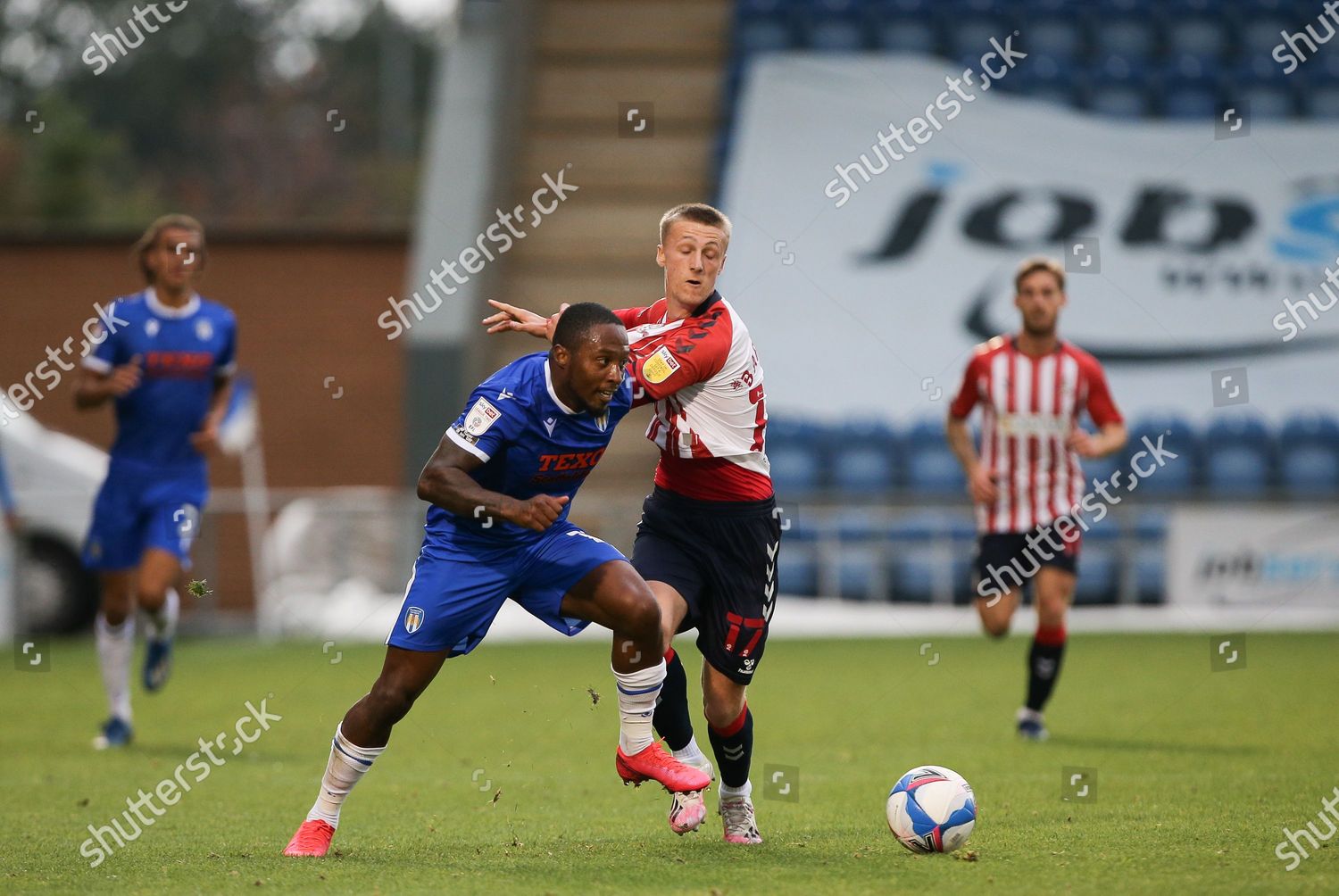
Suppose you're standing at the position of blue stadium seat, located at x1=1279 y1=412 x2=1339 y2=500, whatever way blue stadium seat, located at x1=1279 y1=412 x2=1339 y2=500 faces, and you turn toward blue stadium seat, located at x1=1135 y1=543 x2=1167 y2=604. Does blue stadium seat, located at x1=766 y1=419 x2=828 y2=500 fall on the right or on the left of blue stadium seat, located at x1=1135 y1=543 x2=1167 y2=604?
right

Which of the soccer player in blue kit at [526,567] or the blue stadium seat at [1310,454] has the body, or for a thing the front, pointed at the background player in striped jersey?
the blue stadium seat

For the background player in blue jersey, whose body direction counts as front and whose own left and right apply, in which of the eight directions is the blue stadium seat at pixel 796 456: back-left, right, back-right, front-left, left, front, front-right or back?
back-left

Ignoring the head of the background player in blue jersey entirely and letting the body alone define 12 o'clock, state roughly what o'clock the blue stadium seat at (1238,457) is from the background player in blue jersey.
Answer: The blue stadium seat is roughly at 8 o'clock from the background player in blue jersey.

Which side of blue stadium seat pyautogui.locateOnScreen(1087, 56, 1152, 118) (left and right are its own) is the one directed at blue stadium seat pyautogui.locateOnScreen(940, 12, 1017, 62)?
right

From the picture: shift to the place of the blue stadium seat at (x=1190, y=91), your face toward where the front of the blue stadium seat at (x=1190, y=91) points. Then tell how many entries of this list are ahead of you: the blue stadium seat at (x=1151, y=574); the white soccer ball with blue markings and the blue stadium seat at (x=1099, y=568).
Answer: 3

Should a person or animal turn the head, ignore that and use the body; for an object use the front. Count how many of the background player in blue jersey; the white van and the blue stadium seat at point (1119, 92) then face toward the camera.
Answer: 2
